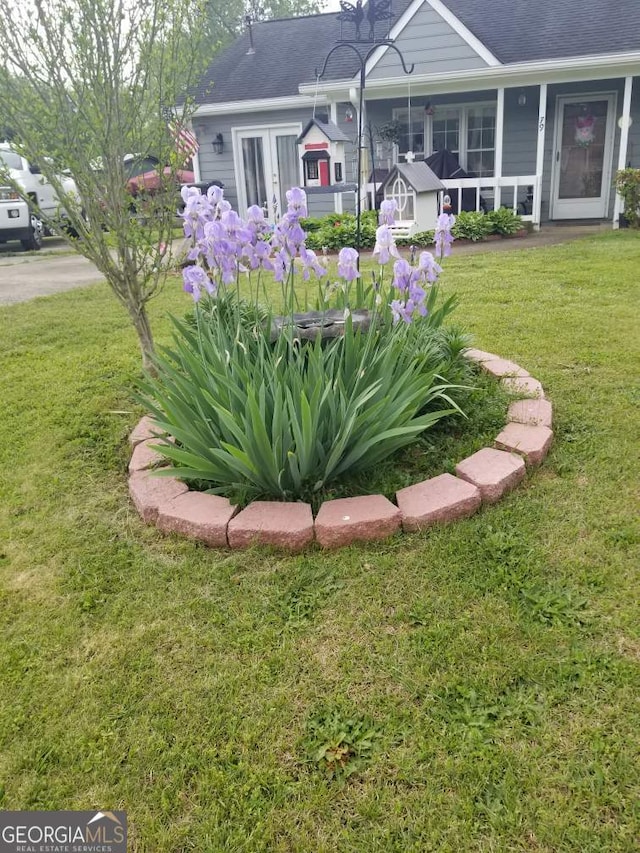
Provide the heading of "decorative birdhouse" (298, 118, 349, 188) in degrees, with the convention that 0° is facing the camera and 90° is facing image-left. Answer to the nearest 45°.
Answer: approximately 45°

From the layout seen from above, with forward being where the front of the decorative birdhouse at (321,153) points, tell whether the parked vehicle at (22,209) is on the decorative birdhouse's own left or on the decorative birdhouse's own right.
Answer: on the decorative birdhouse's own right

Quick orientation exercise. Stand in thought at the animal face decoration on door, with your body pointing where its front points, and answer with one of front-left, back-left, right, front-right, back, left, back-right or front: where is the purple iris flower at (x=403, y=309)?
front

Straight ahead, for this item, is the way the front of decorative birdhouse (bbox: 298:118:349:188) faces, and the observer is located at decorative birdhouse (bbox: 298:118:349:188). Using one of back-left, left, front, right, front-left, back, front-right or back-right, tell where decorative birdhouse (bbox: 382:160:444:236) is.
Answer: left

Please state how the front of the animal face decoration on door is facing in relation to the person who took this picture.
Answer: facing the viewer

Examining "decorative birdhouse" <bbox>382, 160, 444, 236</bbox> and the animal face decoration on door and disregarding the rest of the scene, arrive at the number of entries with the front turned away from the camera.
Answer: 0

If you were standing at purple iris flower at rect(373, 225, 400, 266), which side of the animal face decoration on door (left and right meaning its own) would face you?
front

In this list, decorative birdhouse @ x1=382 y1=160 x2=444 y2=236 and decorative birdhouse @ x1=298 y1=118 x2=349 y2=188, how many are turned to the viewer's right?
0

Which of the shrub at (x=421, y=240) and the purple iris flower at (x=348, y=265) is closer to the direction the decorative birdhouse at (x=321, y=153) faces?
the purple iris flower

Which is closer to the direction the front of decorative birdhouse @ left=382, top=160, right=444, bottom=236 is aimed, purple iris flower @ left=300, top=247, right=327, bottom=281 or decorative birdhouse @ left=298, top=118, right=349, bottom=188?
the purple iris flower

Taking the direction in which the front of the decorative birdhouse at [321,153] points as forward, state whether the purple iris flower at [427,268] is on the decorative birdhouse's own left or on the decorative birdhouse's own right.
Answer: on the decorative birdhouse's own left

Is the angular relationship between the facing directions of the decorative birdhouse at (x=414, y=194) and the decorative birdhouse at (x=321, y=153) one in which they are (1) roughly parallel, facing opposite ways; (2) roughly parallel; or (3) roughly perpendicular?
roughly parallel

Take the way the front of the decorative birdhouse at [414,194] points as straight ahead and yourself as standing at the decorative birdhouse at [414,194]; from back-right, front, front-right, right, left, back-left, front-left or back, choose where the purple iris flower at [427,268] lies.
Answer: front-left

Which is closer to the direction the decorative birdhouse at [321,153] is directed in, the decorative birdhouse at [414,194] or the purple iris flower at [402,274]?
the purple iris flower

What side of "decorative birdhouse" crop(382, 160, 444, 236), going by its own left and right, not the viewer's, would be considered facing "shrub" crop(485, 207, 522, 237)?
back
